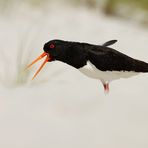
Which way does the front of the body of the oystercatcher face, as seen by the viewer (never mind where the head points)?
to the viewer's left
